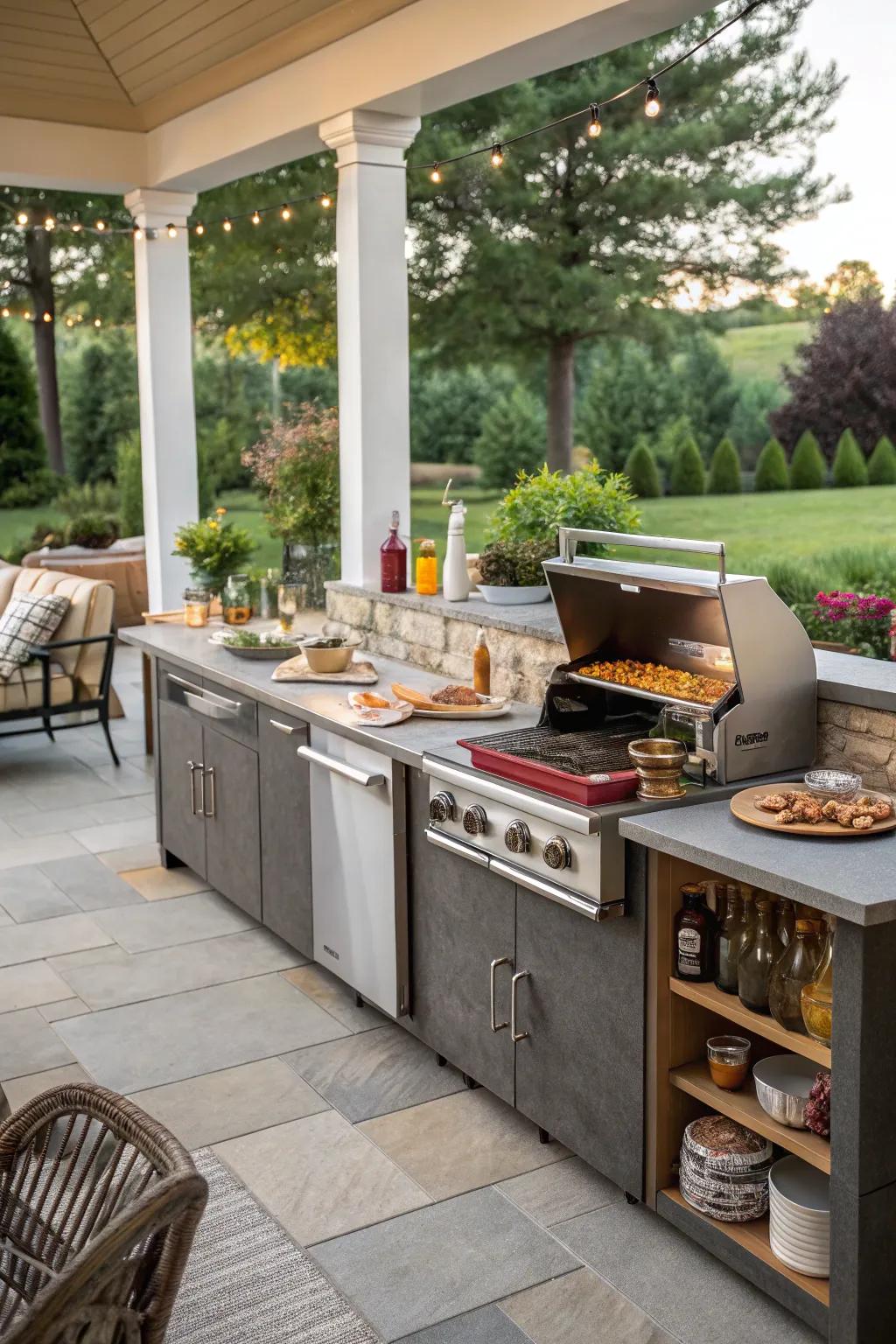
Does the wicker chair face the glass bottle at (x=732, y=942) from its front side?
no

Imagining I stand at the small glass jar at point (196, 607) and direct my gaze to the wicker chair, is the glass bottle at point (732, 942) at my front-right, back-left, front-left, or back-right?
front-left

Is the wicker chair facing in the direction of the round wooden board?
no

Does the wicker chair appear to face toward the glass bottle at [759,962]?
no
